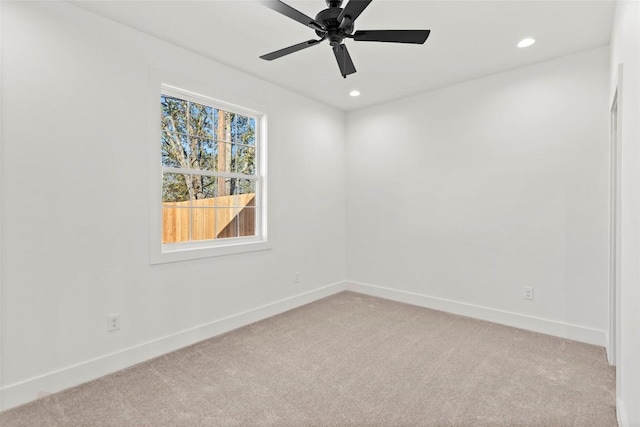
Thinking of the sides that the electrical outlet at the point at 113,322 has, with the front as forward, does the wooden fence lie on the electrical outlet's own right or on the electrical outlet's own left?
on the electrical outlet's own left

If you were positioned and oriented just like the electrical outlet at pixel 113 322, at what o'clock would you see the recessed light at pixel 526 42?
The recessed light is roughly at 10 o'clock from the electrical outlet.

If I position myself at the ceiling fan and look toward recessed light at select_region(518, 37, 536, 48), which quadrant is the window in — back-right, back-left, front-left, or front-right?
back-left
